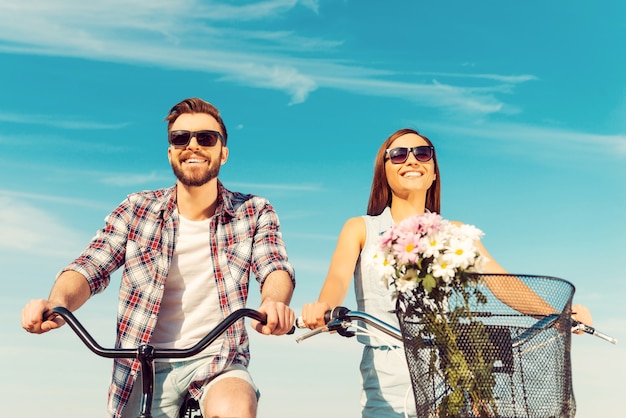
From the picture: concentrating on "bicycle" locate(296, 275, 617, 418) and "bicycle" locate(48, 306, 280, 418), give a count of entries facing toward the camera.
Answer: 2

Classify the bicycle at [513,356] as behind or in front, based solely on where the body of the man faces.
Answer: in front

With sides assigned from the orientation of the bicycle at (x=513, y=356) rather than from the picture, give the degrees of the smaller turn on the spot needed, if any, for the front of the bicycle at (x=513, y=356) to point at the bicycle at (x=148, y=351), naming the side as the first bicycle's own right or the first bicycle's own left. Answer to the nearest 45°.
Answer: approximately 90° to the first bicycle's own right

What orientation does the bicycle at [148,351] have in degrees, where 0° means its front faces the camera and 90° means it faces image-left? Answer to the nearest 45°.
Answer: approximately 0°

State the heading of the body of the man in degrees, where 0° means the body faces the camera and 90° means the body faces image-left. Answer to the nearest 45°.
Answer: approximately 0°

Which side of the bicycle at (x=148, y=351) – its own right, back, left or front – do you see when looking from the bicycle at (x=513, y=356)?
left

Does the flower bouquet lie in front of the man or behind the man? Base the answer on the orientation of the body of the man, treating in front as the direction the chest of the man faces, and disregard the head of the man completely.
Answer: in front
